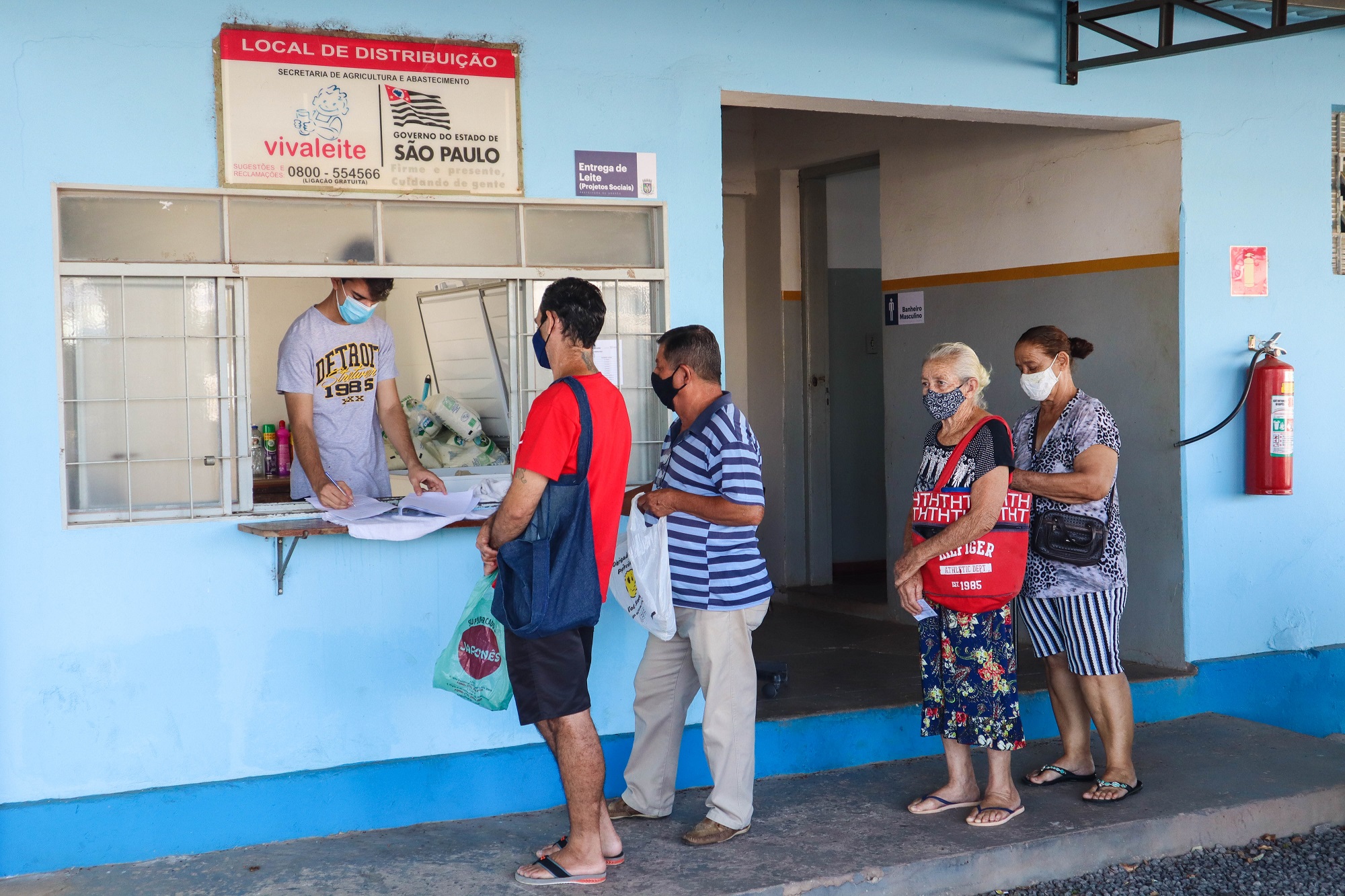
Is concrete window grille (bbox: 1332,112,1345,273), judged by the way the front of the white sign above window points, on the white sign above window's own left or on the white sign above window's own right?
on the white sign above window's own left

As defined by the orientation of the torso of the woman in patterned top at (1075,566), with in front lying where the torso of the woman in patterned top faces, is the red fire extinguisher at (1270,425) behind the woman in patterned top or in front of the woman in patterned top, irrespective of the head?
behind

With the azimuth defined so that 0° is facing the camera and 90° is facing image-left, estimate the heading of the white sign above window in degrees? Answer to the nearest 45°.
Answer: approximately 0°

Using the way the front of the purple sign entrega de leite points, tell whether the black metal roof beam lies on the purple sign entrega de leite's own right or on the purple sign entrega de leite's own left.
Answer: on the purple sign entrega de leite's own left

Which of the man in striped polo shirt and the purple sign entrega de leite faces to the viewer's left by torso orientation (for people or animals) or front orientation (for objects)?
the man in striped polo shirt

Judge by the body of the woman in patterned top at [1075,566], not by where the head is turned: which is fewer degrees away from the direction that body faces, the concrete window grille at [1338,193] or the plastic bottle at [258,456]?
the plastic bottle

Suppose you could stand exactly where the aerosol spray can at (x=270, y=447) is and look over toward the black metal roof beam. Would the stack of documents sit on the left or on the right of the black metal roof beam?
right

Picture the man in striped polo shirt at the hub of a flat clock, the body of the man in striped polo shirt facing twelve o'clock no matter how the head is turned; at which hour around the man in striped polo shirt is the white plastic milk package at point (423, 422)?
The white plastic milk package is roughly at 2 o'clock from the man in striped polo shirt.

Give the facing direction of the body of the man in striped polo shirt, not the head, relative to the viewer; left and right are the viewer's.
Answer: facing to the left of the viewer
